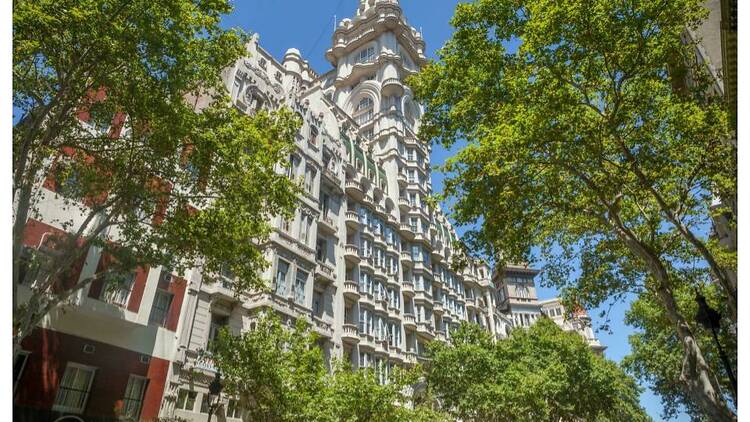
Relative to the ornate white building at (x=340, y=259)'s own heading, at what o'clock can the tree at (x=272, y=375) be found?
The tree is roughly at 2 o'clock from the ornate white building.

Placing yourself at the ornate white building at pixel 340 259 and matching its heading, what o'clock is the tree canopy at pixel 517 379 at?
The tree canopy is roughly at 11 o'clock from the ornate white building.

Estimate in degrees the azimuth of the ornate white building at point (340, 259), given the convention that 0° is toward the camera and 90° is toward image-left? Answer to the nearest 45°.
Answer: approximately 315°

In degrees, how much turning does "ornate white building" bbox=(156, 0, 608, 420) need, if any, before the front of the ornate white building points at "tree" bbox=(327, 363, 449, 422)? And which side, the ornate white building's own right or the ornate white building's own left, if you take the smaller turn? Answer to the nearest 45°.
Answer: approximately 45° to the ornate white building's own right
